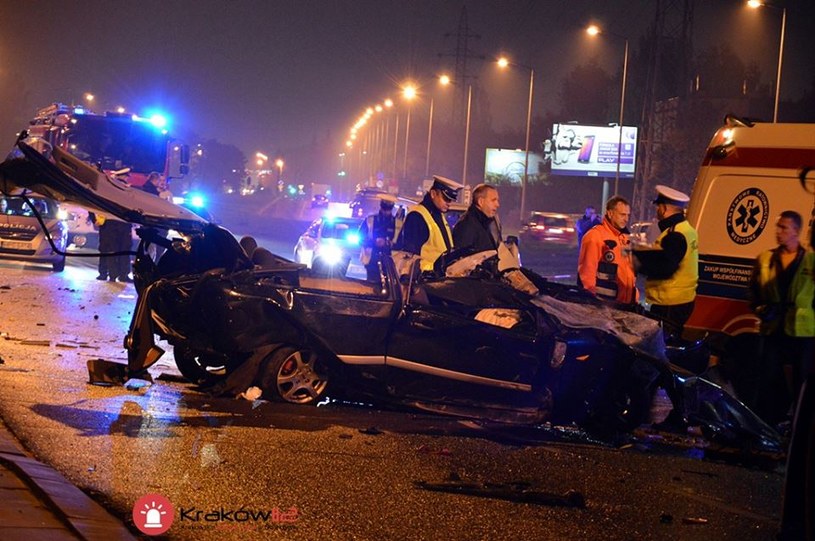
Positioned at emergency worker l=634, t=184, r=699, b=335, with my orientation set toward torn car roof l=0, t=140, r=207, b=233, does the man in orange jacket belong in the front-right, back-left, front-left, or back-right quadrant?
front-right

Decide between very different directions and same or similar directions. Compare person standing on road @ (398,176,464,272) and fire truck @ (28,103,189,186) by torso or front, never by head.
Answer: same or similar directions

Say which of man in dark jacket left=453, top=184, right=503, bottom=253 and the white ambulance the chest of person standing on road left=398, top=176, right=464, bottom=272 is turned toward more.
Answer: the white ambulance

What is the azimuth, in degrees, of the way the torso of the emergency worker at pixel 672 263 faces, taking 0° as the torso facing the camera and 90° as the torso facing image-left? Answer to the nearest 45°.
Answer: approximately 135°

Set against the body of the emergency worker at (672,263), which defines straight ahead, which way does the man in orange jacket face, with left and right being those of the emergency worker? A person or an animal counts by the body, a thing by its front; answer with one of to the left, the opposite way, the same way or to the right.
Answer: the opposite way

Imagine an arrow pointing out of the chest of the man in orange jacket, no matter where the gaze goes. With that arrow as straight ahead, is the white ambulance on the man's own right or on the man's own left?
on the man's own left

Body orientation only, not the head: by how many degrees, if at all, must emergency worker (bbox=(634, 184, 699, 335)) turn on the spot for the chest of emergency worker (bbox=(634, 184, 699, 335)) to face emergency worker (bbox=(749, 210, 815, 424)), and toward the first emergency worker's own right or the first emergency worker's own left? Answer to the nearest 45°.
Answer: approximately 135° to the first emergency worker's own right

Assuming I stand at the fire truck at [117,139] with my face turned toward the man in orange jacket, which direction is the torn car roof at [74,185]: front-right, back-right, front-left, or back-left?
front-right

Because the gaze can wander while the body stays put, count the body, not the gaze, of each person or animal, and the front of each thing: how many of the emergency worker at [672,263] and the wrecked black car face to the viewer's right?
1

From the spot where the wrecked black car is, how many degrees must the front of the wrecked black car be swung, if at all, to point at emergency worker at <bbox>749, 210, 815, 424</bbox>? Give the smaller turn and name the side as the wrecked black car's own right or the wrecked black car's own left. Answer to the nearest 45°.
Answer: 0° — it already faces them

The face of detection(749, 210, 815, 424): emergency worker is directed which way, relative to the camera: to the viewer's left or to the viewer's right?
to the viewer's left

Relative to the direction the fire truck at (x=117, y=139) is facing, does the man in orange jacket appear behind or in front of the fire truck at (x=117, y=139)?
in front

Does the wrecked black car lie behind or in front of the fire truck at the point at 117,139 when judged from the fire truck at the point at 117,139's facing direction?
in front
